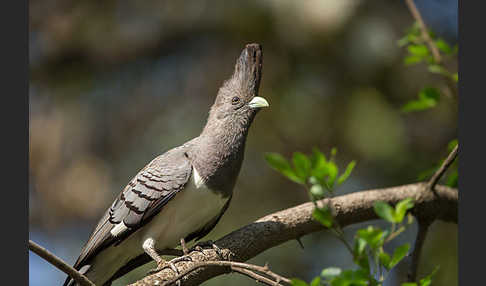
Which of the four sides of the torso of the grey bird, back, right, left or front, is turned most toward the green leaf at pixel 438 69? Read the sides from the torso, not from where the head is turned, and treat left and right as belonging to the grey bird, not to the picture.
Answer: front

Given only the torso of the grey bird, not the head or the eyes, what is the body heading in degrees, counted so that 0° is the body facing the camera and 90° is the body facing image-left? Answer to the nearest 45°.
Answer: approximately 270°

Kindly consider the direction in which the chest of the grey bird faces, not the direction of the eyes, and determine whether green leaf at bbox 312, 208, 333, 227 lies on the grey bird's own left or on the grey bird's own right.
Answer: on the grey bird's own left

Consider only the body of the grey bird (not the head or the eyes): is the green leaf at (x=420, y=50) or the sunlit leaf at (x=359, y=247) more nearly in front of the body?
the sunlit leaf

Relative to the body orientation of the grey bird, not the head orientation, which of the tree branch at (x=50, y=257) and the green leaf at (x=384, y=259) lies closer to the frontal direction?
the green leaf

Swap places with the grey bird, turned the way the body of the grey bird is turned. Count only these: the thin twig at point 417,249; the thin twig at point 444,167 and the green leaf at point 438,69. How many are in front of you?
3

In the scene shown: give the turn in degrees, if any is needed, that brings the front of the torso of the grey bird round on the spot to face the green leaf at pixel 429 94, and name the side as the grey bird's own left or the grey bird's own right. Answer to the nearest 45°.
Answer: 0° — it already faces it

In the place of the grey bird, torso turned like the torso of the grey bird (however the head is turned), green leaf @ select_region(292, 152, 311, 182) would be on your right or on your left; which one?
on your left

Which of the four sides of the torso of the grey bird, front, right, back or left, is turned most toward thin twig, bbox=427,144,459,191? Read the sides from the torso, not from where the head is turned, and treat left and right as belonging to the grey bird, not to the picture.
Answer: front
